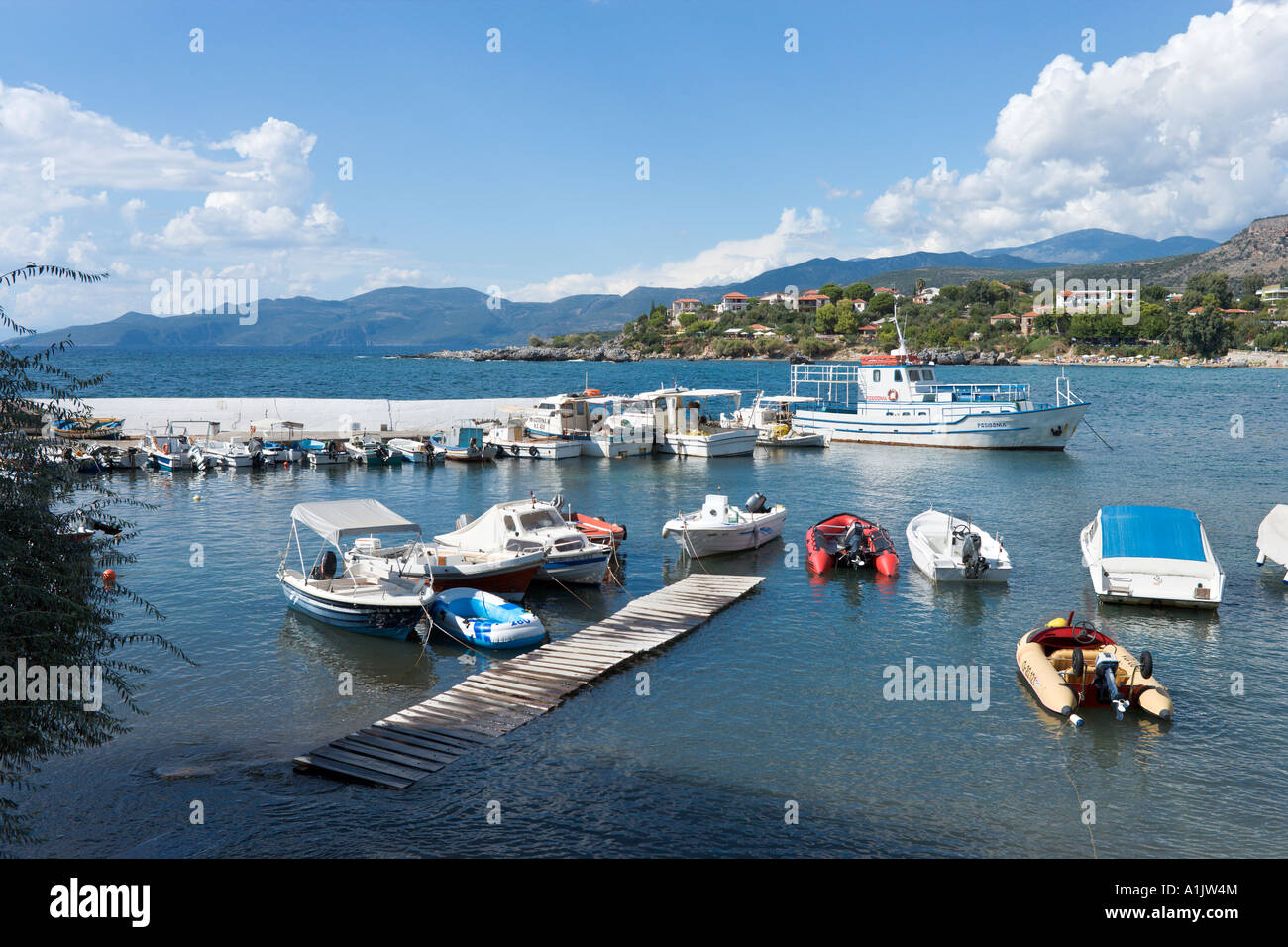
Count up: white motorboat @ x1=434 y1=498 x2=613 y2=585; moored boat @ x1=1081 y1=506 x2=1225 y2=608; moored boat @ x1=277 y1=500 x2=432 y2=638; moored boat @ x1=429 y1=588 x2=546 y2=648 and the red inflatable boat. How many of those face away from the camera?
2

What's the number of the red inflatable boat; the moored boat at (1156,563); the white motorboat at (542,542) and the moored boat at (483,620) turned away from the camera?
2

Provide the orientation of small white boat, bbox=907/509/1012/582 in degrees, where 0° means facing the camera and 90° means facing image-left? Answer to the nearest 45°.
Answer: approximately 135°

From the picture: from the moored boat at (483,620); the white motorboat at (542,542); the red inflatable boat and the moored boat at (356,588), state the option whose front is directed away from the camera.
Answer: the red inflatable boat

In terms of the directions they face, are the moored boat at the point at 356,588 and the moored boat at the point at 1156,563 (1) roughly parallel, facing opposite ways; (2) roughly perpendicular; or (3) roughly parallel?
roughly perpendicular

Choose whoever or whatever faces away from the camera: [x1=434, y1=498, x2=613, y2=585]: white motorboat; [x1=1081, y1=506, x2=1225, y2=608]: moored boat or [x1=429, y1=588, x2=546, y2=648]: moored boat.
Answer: [x1=1081, y1=506, x2=1225, y2=608]: moored boat

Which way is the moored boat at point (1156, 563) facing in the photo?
away from the camera

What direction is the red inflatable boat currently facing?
away from the camera
